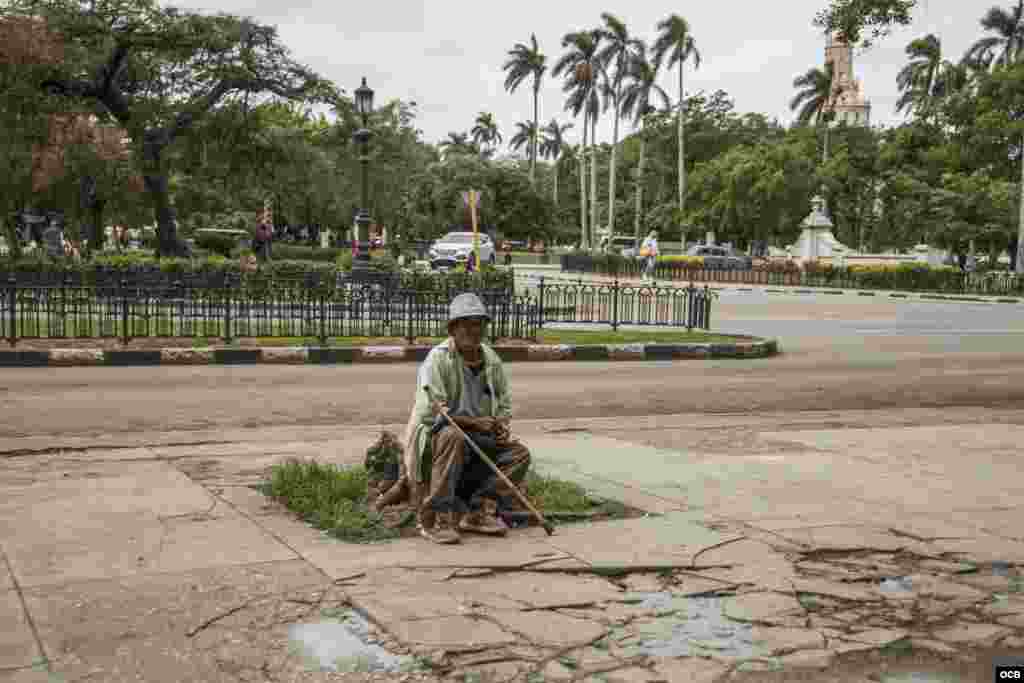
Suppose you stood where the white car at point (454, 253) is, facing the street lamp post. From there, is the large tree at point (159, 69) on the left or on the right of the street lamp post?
right

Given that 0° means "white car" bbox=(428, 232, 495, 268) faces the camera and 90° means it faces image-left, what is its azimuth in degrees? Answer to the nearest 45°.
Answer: approximately 45°

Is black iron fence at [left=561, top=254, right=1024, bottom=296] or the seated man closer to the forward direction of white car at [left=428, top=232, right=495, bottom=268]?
the seated man

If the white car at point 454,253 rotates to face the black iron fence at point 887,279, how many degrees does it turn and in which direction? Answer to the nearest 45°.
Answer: approximately 135° to its left
